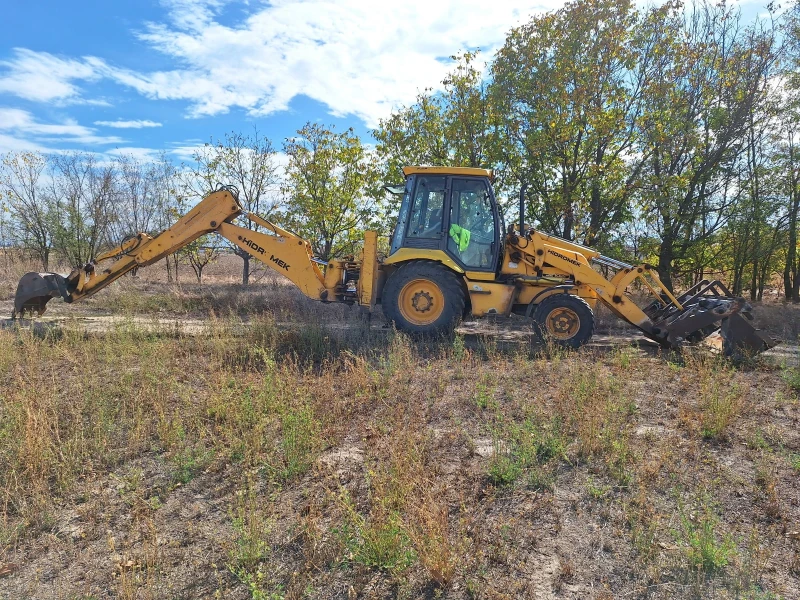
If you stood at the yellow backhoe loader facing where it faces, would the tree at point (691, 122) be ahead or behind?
ahead

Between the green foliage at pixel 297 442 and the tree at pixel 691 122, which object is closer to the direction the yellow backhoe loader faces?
the tree

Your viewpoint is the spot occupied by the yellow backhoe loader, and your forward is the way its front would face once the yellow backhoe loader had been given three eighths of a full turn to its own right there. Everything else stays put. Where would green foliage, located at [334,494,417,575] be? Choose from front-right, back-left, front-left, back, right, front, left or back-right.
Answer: front-left

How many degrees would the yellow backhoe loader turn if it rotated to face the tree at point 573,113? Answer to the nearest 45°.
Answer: approximately 45° to its left

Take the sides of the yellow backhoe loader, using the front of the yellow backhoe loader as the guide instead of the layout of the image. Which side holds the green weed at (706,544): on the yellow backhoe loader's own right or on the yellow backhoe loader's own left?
on the yellow backhoe loader's own right

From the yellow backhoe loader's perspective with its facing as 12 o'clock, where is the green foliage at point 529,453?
The green foliage is roughly at 3 o'clock from the yellow backhoe loader.

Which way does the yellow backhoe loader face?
to the viewer's right

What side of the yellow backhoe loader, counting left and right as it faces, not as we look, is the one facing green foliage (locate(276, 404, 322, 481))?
right
